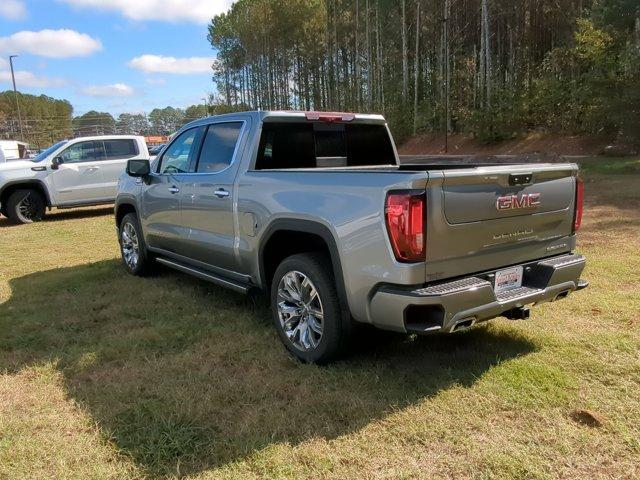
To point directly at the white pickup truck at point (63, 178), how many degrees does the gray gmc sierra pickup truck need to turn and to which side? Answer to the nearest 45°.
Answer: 0° — it already faces it

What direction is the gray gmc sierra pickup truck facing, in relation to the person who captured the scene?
facing away from the viewer and to the left of the viewer
